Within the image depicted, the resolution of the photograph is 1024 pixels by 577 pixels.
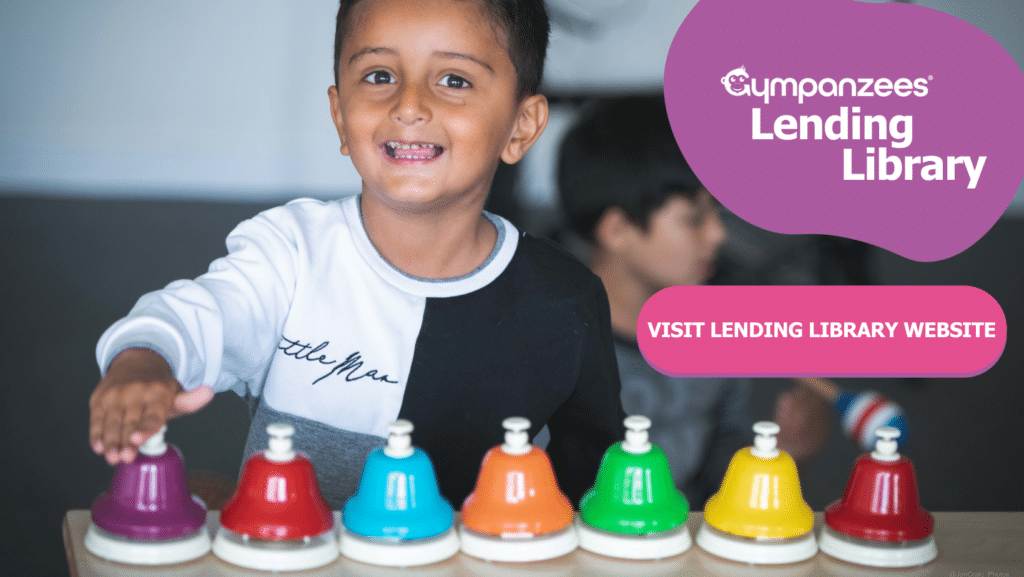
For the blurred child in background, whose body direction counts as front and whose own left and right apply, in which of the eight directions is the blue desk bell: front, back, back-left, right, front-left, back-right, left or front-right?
right

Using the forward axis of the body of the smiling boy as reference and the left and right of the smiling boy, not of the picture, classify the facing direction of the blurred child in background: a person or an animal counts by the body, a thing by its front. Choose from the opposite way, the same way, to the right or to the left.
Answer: to the left

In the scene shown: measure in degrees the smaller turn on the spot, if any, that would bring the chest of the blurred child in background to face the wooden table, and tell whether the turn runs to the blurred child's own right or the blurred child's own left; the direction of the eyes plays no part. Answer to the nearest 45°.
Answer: approximately 90° to the blurred child's own right

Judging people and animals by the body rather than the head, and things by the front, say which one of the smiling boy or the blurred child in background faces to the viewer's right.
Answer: the blurred child in background

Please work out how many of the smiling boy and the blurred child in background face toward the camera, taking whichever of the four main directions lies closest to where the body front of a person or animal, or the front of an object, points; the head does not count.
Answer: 1

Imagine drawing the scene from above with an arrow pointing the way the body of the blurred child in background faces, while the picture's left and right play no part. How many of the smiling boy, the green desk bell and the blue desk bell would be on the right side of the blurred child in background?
3

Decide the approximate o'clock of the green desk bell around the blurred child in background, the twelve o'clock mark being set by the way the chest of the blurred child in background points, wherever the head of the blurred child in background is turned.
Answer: The green desk bell is roughly at 3 o'clock from the blurred child in background.

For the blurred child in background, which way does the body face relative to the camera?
to the viewer's right

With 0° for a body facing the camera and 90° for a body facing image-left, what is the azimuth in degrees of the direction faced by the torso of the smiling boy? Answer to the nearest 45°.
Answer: approximately 0°

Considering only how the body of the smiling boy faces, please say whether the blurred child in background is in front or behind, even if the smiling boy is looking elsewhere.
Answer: behind
